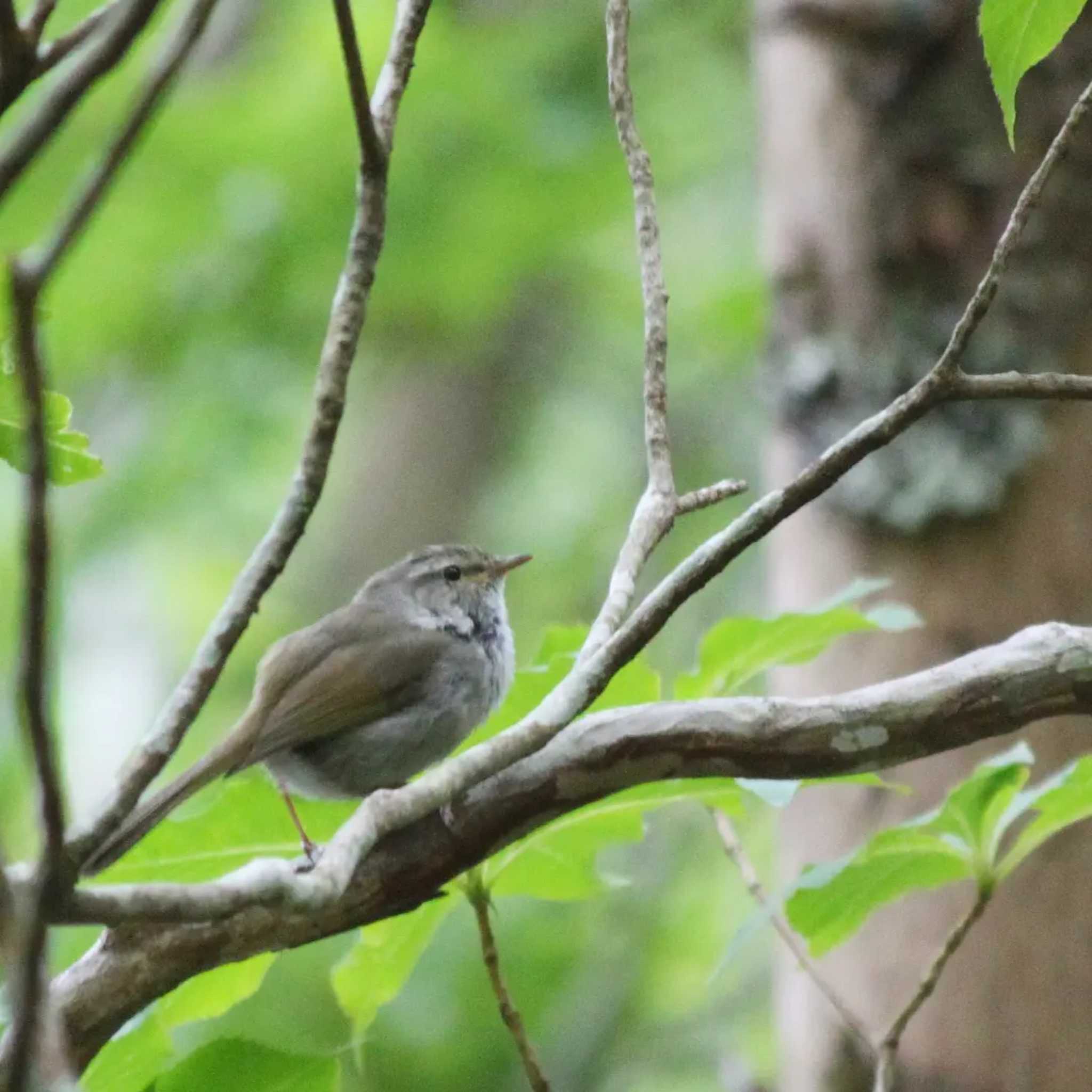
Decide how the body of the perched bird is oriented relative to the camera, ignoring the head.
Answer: to the viewer's right

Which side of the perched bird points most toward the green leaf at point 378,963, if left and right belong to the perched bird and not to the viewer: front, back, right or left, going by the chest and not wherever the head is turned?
left

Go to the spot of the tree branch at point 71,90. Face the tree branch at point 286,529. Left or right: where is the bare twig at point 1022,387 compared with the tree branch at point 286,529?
right

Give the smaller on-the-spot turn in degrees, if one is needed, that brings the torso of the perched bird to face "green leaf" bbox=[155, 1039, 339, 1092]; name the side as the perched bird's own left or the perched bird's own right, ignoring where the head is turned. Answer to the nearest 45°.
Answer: approximately 90° to the perched bird's own right
